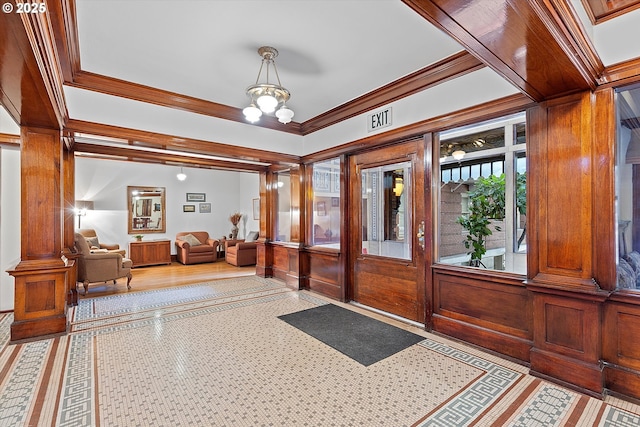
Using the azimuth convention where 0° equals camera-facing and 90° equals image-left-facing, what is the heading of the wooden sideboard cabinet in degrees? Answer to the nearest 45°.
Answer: approximately 0°

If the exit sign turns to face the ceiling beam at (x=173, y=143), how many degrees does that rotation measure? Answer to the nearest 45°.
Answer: approximately 45° to its right

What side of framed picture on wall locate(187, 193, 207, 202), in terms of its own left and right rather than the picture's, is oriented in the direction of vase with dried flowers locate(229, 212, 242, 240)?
left

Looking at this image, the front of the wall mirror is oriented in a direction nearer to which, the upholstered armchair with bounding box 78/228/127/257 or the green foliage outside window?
the green foliage outside window

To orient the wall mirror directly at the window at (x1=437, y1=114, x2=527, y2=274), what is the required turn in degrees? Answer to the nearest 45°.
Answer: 0° — it already faces it

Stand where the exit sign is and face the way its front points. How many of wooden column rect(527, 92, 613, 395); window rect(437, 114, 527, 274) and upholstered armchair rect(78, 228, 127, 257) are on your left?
2

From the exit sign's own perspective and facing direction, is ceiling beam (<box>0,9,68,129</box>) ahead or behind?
ahead

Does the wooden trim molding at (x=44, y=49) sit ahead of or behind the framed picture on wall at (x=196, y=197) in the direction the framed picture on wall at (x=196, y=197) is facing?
ahead

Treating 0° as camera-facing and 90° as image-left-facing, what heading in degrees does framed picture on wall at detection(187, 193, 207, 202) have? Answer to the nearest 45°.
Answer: approximately 0°

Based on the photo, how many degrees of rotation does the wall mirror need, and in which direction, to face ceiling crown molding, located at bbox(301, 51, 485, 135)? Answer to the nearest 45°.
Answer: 0° — it already faces it
